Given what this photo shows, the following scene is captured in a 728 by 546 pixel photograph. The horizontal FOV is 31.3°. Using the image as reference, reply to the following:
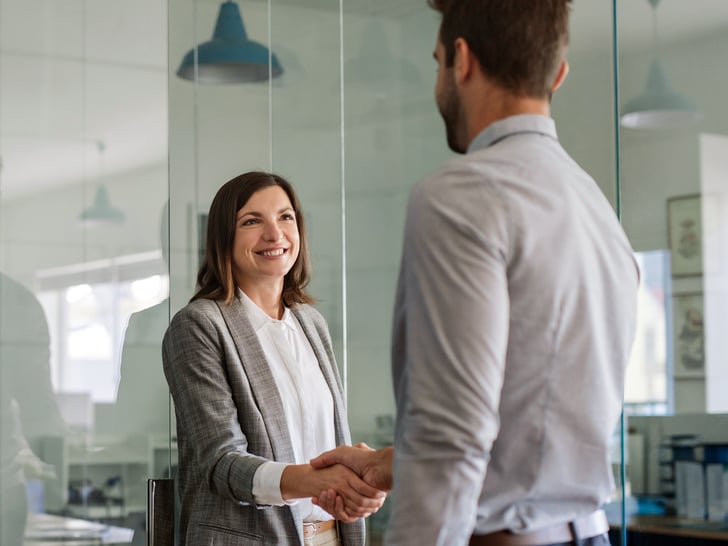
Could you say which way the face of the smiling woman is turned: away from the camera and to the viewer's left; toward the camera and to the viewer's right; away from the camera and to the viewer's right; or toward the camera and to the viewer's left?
toward the camera and to the viewer's right

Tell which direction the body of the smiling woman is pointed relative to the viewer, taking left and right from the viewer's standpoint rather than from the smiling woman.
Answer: facing the viewer and to the right of the viewer

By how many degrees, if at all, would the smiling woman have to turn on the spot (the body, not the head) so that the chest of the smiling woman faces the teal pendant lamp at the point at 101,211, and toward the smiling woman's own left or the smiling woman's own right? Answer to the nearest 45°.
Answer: approximately 180°

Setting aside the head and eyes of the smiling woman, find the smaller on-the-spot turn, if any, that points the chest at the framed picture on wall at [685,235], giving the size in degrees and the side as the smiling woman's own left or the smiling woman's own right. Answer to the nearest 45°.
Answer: approximately 45° to the smiling woman's own left

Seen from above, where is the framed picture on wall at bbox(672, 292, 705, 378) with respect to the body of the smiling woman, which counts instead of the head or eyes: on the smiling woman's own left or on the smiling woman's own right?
on the smiling woman's own left
